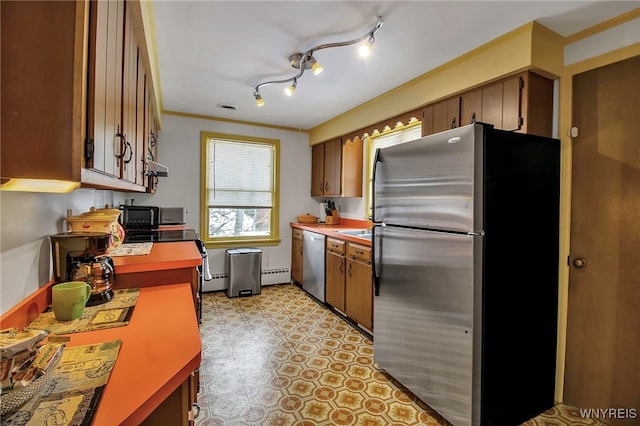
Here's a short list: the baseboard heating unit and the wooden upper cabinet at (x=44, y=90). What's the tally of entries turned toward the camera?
1

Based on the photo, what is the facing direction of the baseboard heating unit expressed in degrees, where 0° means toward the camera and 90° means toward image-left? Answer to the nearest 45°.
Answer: approximately 0°

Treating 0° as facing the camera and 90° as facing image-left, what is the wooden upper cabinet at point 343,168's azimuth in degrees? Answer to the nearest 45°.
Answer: approximately 45°

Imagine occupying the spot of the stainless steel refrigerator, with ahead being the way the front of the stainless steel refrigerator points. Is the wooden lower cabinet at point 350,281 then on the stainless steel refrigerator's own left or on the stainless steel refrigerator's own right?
on the stainless steel refrigerator's own right

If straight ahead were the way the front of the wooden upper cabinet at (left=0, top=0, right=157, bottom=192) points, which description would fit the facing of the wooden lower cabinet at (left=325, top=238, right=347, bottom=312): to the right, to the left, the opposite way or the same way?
the opposite way

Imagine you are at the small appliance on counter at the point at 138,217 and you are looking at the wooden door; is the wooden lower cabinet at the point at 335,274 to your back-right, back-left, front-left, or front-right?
front-left

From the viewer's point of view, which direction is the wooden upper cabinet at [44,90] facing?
to the viewer's right

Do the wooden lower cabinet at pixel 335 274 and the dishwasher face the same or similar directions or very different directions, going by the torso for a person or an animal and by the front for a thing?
same or similar directions

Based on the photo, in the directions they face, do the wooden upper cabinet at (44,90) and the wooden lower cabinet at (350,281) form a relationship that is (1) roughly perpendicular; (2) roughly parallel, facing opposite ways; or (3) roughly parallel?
roughly parallel, facing opposite ways

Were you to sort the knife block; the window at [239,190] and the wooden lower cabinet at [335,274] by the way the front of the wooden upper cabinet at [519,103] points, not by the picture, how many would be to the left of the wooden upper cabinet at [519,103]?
0

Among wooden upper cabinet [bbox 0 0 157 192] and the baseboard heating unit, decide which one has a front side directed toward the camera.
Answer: the baseboard heating unit

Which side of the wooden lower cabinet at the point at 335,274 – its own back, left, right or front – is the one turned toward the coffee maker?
front

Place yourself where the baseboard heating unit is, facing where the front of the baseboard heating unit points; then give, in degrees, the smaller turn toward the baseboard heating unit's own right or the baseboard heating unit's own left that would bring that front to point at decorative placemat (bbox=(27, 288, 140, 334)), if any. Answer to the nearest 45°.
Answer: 0° — it already faces it

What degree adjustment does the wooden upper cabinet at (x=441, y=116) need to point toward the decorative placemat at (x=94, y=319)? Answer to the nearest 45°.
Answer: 0° — it already faces it

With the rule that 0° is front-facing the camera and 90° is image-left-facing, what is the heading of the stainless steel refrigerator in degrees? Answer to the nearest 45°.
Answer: approximately 45°

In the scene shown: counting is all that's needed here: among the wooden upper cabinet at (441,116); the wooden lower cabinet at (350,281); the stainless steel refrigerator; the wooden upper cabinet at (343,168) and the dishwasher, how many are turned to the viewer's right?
0

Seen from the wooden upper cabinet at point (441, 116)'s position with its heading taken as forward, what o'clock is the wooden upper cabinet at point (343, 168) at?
the wooden upper cabinet at point (343, 168) is roughly at 3 o'clock from the wooden upper cabinet at point (441, 116).

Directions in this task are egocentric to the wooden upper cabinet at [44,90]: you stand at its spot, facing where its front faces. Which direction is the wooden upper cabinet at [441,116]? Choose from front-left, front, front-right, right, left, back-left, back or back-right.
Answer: front

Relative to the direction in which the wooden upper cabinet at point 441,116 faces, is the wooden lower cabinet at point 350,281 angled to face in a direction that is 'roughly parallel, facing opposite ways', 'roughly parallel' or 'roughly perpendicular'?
roughly parallel

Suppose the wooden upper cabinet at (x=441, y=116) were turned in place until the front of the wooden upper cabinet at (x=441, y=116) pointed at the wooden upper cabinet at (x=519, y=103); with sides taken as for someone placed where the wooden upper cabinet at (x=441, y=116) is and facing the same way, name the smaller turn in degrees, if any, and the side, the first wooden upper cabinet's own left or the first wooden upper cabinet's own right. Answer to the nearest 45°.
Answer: approximately 90° to the first wooden upper cabinet's own left
